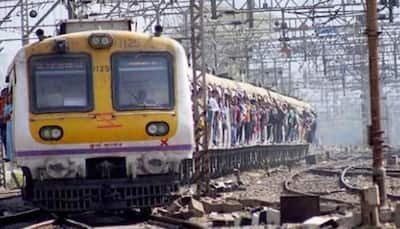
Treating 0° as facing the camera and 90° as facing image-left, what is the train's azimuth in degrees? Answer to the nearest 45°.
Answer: approximately 0°

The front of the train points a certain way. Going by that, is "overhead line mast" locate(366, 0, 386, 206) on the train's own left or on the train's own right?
on the train's own left
